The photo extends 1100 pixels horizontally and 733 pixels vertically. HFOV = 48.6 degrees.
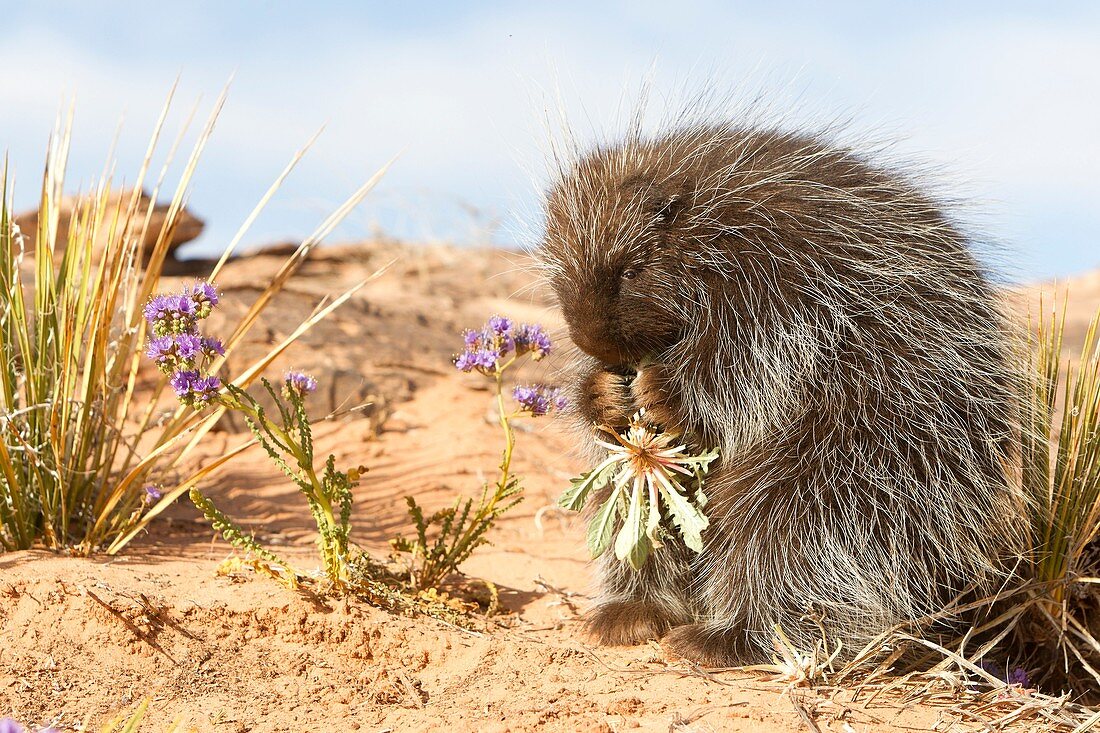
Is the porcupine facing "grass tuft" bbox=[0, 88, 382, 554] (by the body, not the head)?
yes

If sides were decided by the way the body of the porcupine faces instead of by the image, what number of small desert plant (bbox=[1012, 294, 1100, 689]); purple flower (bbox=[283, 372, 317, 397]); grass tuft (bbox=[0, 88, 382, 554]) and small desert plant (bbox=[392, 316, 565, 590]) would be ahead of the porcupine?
3

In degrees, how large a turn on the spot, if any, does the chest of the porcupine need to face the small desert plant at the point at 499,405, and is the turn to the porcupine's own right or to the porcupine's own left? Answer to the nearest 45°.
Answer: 0° — it already faces it

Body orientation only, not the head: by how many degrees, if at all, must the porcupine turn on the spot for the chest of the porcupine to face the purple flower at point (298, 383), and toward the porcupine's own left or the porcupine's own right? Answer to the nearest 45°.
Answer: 0° — it already faces it

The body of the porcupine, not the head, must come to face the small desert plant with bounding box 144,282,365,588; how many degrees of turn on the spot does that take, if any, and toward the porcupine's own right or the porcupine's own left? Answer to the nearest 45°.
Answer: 0° — it already faces it

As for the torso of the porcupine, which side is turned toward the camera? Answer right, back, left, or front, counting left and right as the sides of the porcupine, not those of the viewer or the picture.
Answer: left
